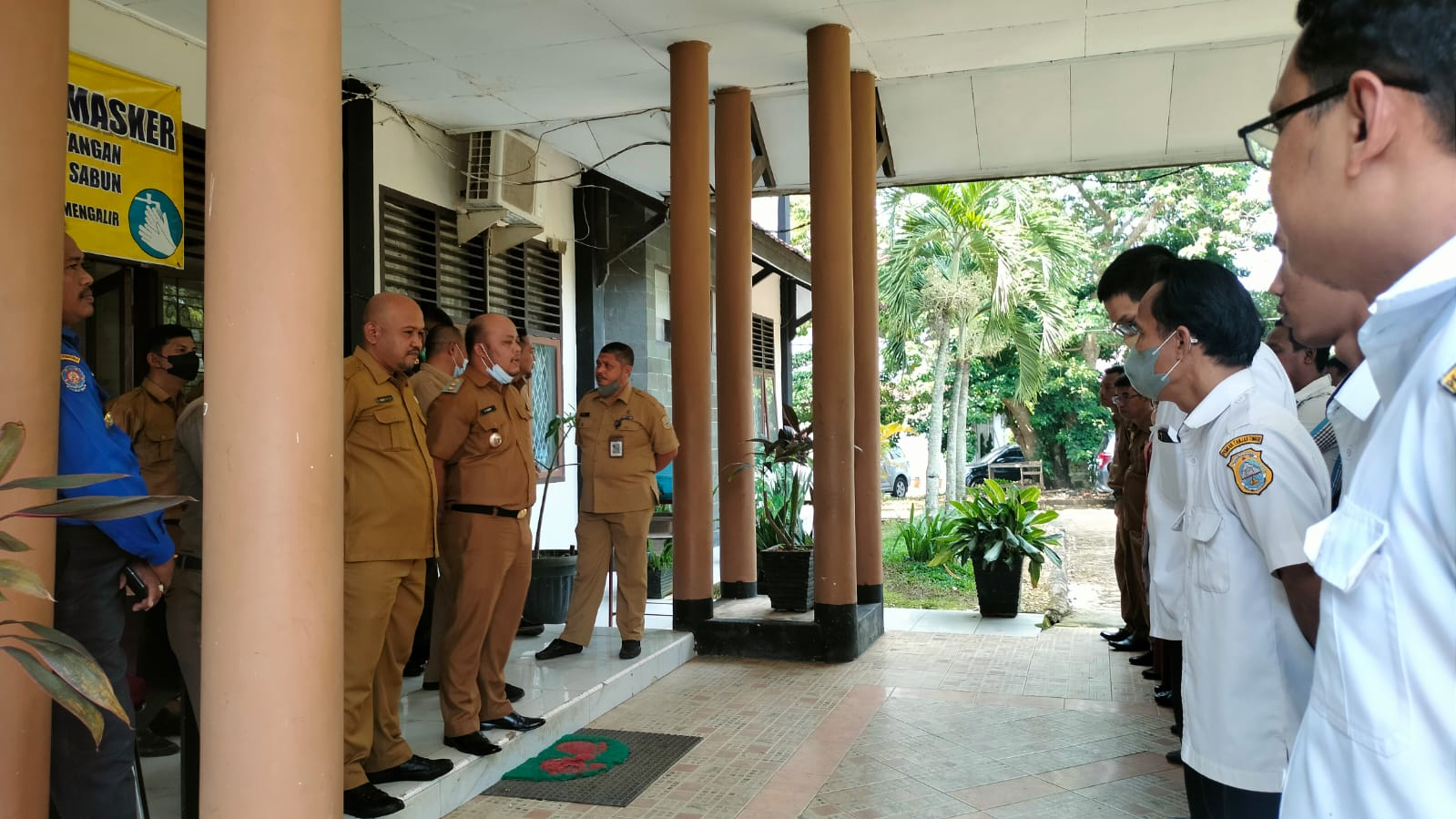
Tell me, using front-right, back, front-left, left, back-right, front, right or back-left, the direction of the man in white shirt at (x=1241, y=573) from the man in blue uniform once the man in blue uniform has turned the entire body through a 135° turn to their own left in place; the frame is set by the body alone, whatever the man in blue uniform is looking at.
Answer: back

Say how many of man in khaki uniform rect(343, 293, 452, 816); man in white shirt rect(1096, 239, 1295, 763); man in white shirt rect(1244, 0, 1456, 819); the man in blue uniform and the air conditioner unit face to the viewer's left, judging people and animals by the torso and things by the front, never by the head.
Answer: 2

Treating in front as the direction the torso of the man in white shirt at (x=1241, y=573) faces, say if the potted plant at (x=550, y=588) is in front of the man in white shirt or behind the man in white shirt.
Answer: in front

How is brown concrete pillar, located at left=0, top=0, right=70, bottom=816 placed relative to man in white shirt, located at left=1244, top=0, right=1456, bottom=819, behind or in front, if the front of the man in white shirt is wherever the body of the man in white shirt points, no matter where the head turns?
in front

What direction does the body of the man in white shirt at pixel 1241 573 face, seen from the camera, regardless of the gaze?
to the viewer's left

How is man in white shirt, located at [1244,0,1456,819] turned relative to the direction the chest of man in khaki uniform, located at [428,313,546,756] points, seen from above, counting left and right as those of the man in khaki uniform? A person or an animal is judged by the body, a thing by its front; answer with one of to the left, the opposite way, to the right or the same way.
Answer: the opposite way

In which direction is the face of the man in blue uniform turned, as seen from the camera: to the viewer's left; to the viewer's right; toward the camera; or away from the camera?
to the viewer's right

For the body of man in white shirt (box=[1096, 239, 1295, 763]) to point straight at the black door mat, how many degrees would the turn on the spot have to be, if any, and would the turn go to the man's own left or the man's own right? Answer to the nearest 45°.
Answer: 0° — they already face it

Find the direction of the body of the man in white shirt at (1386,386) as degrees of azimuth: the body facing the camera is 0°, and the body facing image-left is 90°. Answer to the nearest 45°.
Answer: approximately 90°

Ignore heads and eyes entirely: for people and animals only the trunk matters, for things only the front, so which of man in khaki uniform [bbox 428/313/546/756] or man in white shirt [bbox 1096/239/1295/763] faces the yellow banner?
the man in white shirt

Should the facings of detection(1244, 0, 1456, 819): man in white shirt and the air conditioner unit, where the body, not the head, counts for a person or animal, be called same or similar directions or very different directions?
very different directions

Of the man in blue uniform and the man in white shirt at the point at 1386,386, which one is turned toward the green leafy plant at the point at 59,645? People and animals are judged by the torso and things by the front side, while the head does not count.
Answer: the man in white shirt

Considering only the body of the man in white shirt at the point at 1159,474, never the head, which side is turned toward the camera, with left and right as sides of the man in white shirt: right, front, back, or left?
left

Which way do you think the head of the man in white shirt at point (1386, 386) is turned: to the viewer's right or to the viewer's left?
to the viewer's left

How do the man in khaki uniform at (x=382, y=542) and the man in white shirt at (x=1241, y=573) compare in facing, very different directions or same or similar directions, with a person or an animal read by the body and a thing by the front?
very different directions
